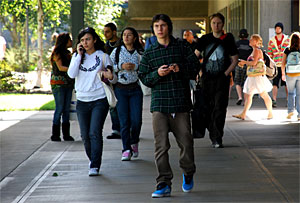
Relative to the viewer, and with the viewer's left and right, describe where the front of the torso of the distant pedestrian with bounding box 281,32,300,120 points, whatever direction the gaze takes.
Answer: facing away from the viewer

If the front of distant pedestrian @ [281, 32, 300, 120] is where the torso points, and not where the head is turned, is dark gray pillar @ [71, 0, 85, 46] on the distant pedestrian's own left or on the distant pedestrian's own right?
on the distant pedestrian's own left

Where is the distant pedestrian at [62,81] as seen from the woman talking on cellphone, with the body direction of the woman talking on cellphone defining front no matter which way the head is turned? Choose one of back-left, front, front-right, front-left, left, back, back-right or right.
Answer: back

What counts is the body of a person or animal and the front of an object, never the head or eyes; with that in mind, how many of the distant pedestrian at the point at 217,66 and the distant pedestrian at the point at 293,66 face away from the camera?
1

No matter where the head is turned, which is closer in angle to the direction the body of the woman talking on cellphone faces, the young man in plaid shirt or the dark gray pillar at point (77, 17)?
the young man in plaid shirt

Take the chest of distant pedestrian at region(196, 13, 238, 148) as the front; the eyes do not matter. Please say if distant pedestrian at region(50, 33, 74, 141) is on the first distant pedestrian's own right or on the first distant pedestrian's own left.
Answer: on the first distant pedestrian's own right

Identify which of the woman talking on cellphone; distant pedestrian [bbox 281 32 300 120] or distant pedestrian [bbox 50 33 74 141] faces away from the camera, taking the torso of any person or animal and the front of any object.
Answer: distant pedestrian [bbox 281 32 300 120]

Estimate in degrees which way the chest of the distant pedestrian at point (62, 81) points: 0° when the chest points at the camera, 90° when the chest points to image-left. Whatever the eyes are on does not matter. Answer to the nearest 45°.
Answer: approximately 270°

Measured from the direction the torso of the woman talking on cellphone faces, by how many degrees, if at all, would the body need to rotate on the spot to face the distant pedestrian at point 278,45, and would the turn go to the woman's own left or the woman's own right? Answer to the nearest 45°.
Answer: approximately 135° to the woman's own left
